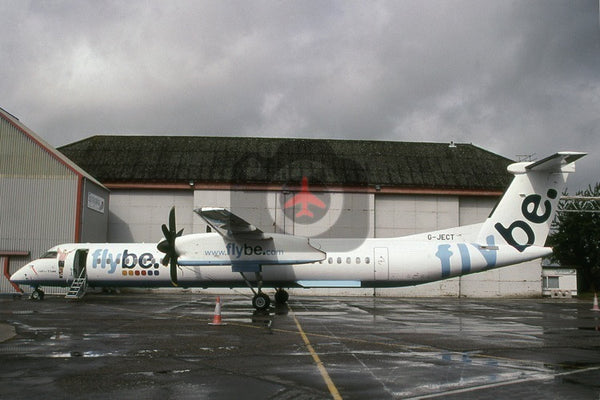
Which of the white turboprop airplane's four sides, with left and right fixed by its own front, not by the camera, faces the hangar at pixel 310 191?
right

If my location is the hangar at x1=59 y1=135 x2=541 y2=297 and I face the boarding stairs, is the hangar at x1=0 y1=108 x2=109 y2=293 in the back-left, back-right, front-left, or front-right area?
front-right

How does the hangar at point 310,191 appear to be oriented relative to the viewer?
toward the camera

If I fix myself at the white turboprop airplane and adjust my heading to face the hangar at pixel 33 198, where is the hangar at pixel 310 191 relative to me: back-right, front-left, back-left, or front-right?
front-right

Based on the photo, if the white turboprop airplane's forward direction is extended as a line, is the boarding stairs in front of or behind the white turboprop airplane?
in front

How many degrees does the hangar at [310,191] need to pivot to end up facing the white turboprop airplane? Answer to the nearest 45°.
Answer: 0° — it already faces it

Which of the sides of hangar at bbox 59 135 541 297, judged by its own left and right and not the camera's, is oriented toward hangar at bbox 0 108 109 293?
right

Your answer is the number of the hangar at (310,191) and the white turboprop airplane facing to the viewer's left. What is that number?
1

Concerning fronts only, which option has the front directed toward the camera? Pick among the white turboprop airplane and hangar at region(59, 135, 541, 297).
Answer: the hangar

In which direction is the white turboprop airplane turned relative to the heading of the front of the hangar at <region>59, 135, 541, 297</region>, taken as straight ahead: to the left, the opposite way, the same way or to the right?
to the right

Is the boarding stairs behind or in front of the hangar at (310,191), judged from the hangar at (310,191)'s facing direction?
in front

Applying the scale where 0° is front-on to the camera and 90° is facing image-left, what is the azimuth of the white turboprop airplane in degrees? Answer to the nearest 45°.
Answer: approximately 90°
